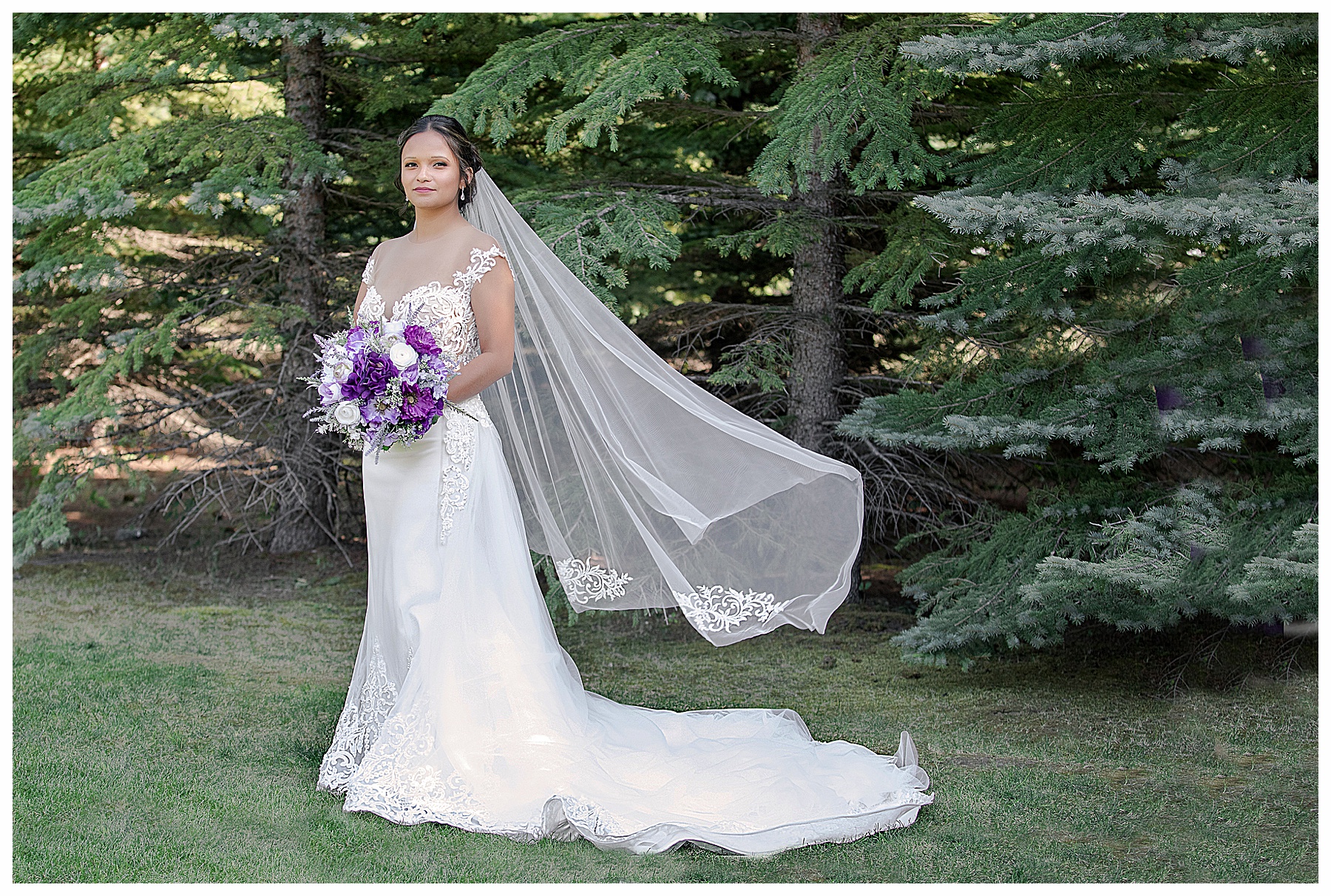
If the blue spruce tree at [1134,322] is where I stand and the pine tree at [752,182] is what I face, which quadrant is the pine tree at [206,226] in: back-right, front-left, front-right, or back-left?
front-left

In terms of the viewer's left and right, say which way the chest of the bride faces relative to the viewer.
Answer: facing the viewer and to the left of the viewer

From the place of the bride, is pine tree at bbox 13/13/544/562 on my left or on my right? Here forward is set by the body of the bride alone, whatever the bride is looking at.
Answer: on my right

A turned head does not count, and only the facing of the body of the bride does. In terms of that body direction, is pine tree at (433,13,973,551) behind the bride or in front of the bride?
behind

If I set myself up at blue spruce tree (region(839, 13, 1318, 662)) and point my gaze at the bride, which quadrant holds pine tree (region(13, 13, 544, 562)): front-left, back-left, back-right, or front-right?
front-right

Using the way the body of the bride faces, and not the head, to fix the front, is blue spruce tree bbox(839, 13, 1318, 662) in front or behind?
behind
